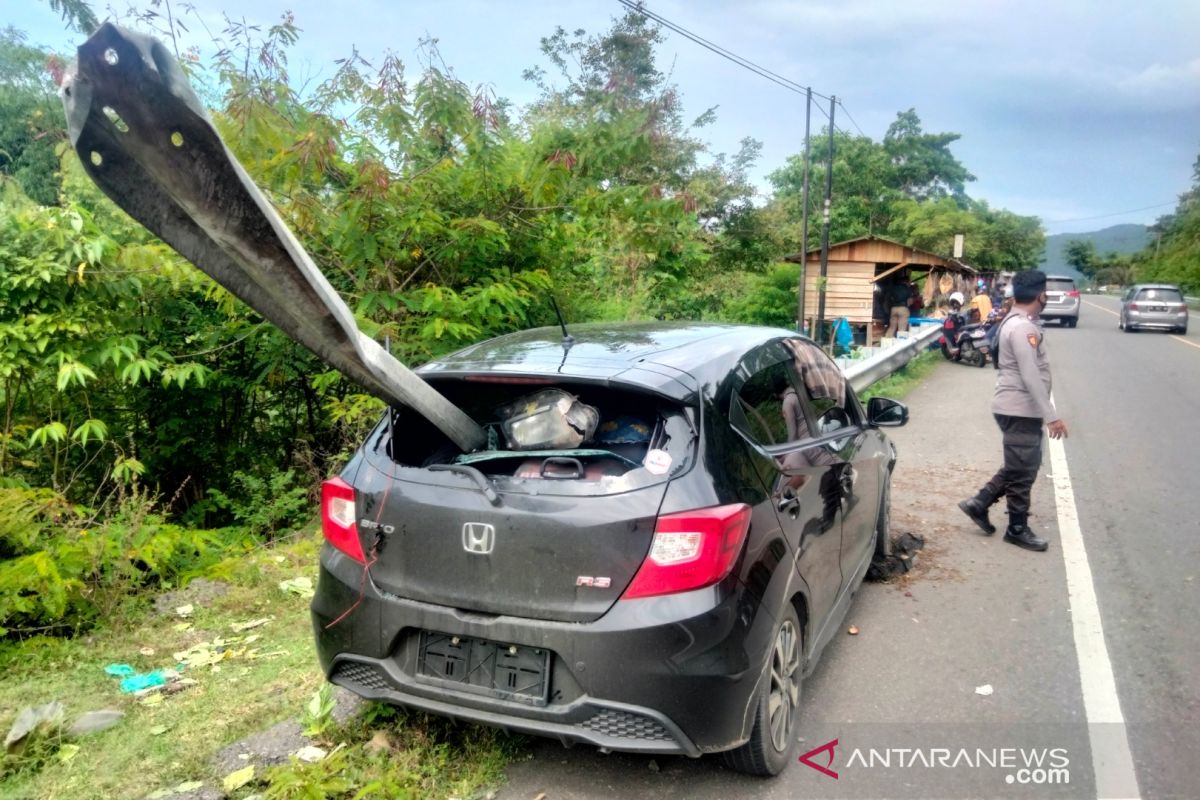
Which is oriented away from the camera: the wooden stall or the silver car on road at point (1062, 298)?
the silver car on road

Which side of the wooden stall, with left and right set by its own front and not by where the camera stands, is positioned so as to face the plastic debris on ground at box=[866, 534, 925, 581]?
right

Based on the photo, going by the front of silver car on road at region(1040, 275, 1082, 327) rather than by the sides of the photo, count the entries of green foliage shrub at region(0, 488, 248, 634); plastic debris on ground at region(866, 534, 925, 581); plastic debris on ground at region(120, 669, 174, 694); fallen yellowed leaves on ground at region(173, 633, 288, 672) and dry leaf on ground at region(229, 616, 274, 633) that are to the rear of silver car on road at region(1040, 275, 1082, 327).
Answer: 5

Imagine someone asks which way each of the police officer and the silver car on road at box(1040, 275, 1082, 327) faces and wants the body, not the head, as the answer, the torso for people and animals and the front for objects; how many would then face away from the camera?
1

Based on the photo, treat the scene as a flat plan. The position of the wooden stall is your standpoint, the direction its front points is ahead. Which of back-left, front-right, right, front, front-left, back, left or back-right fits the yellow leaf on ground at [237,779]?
right

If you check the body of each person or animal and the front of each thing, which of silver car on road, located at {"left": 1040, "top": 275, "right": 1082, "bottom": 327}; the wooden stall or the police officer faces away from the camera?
the silver car on road

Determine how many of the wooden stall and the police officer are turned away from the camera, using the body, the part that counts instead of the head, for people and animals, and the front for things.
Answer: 0

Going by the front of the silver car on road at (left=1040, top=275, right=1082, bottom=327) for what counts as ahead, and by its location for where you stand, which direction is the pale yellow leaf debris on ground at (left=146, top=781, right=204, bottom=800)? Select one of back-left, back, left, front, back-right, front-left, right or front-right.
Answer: back

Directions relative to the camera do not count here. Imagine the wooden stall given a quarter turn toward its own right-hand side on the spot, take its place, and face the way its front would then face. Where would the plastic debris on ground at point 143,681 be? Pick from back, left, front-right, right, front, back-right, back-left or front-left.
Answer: front

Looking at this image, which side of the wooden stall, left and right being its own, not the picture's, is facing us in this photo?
right

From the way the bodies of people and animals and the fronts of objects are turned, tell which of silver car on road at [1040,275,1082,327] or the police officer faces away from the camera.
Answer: the silver car on road

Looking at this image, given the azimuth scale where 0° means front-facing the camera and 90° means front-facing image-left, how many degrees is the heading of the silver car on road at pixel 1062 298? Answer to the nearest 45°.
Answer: approximately 180°

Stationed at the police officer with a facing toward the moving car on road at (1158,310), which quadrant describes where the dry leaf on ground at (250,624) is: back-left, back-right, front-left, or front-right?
back-left

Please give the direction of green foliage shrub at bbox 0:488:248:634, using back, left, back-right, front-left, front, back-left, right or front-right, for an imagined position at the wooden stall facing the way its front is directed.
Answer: right

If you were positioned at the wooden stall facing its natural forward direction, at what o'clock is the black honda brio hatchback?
The black honda brio hatchback is roughly at 3 o'clock from the wooden stall.
